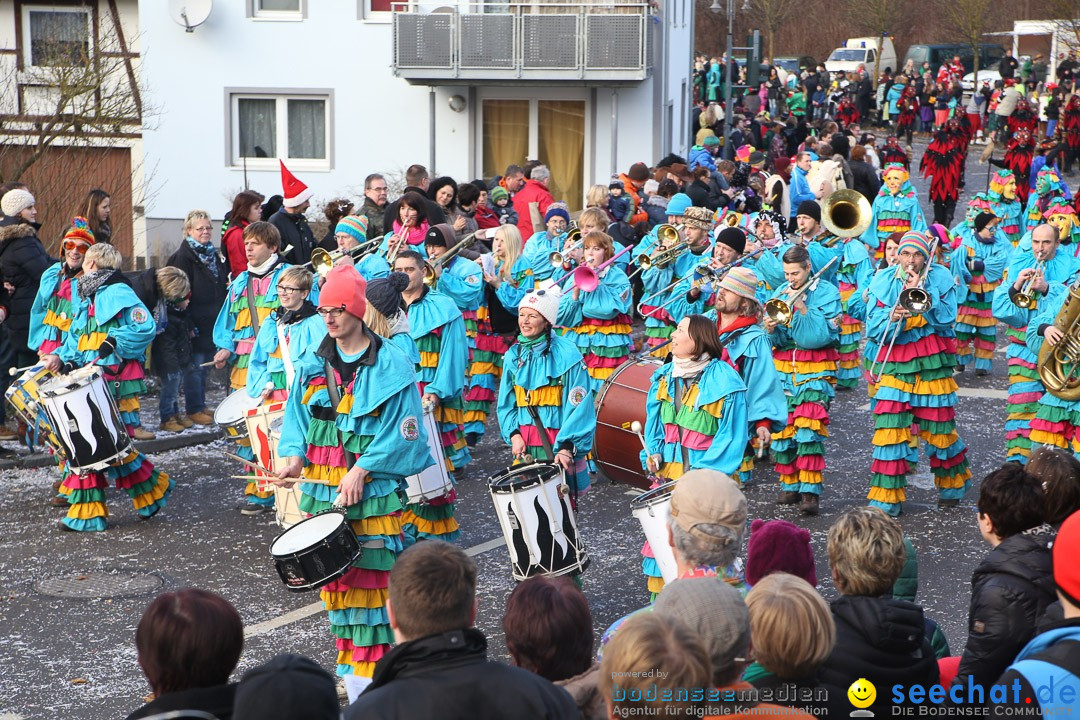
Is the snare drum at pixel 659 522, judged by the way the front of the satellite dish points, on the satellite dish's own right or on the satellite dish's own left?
on the satellite dish's own left

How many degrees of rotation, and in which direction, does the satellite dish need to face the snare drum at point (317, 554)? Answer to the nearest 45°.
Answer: approximately 45° to its left

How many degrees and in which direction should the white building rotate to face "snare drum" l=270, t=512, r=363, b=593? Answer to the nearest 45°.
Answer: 0° — it already faces it

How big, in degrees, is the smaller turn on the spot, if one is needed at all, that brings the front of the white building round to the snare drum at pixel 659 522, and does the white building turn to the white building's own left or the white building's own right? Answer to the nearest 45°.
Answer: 0° — it already faces it

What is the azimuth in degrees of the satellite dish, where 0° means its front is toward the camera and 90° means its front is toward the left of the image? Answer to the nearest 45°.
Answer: approximately 45°
